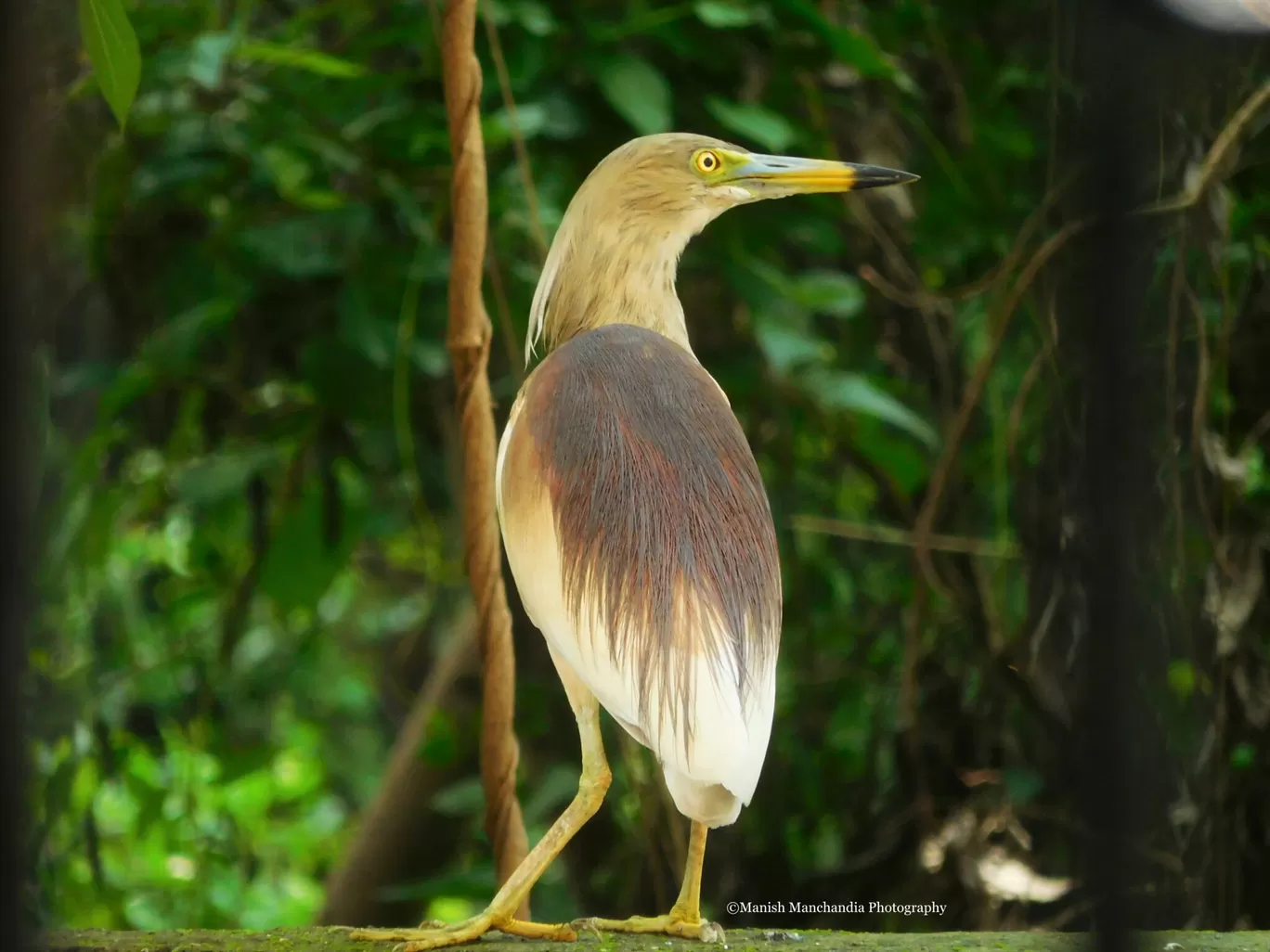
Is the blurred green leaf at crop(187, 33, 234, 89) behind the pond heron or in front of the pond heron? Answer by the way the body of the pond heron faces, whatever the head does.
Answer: in front
